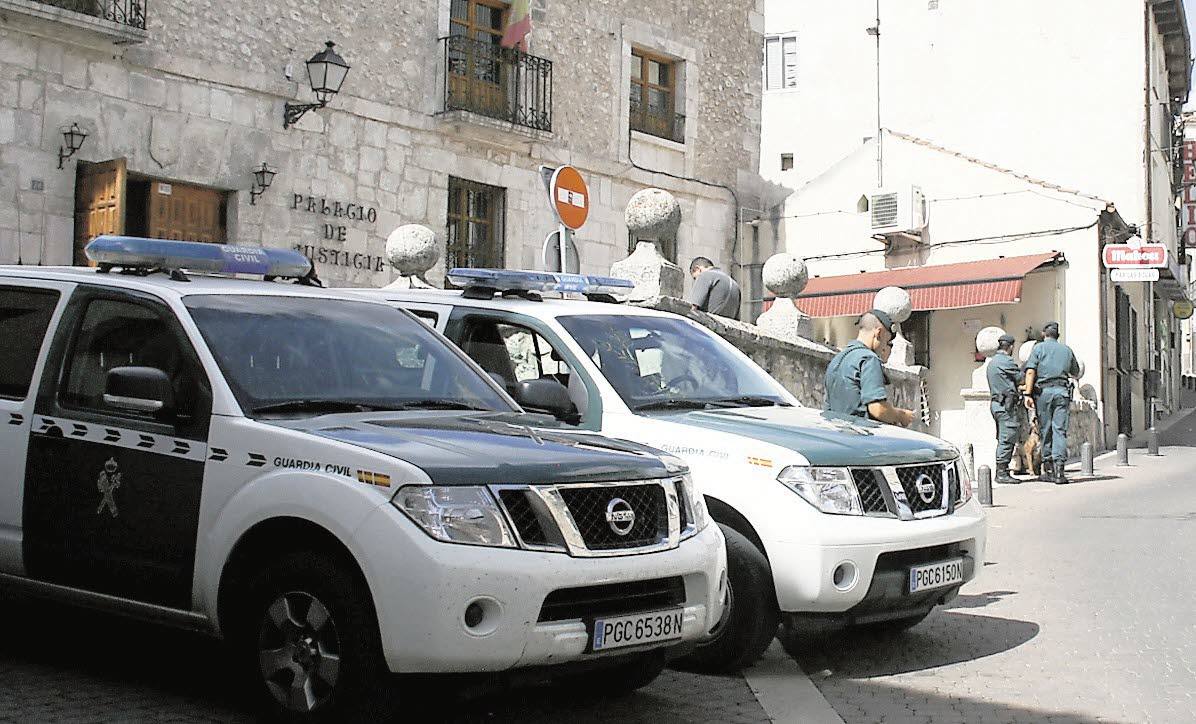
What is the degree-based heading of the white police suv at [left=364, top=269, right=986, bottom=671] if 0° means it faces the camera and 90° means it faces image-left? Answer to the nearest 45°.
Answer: approximately 315°

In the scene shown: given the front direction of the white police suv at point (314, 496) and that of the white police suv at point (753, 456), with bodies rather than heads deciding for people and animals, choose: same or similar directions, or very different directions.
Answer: same or similar directions

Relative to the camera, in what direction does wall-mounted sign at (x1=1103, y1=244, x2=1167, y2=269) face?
facing the viewer

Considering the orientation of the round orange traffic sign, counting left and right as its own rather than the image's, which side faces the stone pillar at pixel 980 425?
left

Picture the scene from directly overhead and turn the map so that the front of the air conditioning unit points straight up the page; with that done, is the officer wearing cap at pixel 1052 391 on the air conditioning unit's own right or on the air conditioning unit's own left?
on the air conditioning unit's own left

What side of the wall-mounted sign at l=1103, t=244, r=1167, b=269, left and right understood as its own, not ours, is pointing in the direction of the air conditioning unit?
right

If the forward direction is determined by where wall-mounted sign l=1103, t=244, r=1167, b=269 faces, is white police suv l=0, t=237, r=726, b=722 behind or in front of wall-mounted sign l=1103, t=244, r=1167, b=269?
in front

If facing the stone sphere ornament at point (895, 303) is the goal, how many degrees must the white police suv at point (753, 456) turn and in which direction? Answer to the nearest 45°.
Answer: approximately 135° to its left

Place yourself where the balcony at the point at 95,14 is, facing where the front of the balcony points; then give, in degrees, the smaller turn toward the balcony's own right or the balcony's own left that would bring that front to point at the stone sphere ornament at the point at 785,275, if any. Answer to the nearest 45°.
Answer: approximately 45° to the balcony's own left

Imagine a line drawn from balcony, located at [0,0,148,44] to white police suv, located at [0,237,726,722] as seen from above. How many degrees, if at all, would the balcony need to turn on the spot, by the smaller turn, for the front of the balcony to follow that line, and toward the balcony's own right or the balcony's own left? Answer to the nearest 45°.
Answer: approximately 45° to the balcony's own right

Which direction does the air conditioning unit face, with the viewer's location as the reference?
facing the viewer and to the left of the viewer

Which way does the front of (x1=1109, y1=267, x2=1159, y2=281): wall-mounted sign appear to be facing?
toward the camera

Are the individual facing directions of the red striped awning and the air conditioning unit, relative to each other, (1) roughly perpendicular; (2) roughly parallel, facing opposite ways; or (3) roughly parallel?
roughly parallel

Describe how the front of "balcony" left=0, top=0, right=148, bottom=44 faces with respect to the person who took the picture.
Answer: facing the viewer and to the right of the viewer

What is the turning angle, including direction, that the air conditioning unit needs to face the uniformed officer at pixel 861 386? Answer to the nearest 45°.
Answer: approximately 45° to its left
